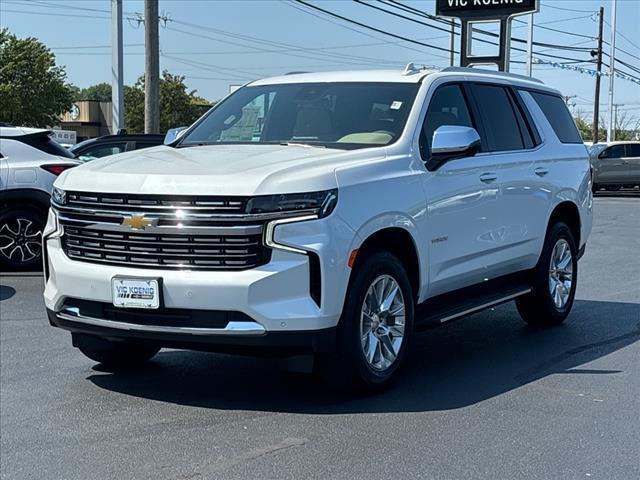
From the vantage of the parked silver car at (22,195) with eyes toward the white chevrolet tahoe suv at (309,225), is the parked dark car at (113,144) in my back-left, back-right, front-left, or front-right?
back-left

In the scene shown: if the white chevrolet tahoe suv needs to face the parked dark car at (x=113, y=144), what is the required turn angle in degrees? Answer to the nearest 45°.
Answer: approximately 135° to its right

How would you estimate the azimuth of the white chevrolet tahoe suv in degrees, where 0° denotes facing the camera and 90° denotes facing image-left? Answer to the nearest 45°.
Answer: approximately 45°

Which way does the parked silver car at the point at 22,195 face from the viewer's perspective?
to the viewer's left

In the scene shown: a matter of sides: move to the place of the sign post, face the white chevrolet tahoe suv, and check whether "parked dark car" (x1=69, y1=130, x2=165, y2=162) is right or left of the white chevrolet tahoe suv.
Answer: right

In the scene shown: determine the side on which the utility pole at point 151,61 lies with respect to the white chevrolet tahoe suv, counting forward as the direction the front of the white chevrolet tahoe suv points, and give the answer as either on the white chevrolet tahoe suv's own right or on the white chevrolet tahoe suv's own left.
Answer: on the white chevrolet tahoe suv's own right

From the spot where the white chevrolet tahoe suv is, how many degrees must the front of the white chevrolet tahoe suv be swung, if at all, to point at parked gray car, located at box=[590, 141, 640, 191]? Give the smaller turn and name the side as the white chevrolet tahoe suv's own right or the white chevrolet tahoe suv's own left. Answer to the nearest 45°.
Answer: approximately 135° to the white chevrolet tahoe suv's own right

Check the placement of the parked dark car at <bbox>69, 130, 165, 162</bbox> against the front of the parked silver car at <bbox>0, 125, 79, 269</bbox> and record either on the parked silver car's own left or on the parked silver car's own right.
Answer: on the parked silver car's own right
